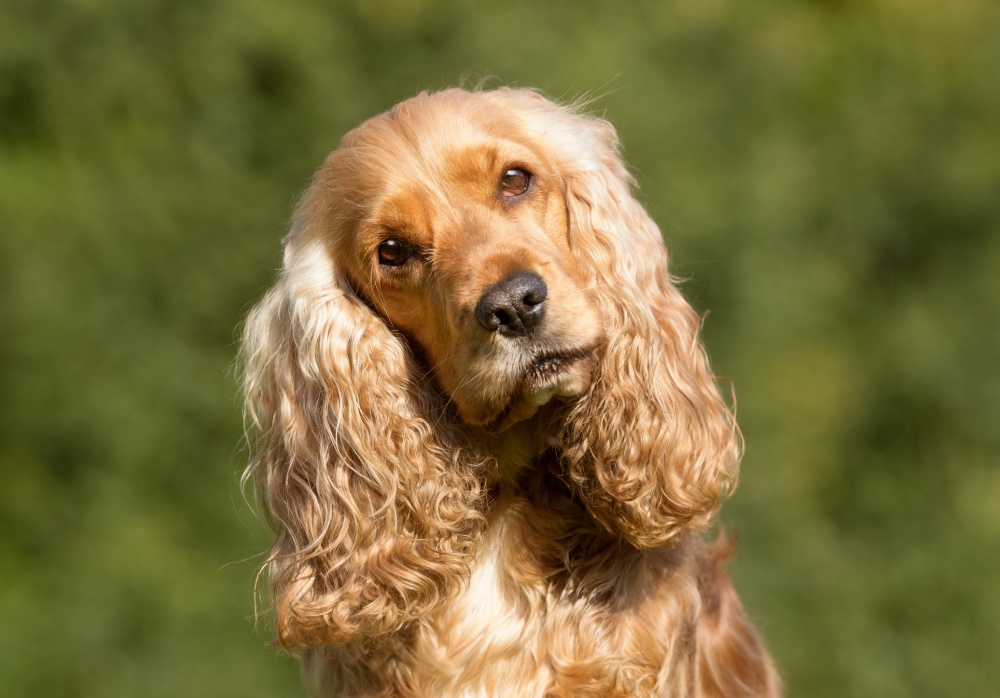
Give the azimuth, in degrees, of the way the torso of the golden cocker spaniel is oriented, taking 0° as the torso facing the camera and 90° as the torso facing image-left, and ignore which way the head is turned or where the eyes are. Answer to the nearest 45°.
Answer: approximately 0°
